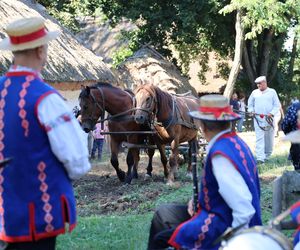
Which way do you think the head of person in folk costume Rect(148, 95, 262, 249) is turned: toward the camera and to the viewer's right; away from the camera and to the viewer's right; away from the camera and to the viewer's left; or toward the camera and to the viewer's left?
away from the camera and to the viewer's left

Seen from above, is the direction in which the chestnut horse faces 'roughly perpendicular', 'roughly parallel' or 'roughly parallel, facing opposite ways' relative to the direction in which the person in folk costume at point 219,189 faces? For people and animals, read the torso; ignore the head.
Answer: roughly perpendicular

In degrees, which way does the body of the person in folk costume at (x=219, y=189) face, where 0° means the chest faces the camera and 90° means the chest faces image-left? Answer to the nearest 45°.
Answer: approximately 135°

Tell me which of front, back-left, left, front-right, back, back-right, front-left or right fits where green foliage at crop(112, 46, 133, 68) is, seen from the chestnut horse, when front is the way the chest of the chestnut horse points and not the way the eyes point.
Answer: back-right

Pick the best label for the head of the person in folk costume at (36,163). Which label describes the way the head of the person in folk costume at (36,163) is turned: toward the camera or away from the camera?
away from the camera

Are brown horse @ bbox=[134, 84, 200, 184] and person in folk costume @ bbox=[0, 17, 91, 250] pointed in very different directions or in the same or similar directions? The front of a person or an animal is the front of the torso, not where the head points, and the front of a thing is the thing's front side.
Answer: very different directions

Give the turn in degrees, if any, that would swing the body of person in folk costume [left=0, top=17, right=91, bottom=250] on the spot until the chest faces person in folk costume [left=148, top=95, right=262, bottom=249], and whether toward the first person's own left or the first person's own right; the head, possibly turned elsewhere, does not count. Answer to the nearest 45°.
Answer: approximately 45° to the first person's own right

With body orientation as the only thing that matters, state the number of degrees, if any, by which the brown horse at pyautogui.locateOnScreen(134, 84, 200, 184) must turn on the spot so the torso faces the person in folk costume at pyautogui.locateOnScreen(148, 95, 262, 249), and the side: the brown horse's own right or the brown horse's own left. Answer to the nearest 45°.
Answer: approximately 45° to the brown horse's own left

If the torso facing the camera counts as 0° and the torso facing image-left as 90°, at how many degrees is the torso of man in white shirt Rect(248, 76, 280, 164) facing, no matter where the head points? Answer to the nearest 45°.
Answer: approximately 0°

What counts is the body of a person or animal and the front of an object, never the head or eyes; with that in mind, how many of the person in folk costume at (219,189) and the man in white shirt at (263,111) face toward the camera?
1

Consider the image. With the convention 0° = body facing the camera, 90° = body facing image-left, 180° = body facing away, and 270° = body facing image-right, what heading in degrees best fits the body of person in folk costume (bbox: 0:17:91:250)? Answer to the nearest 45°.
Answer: approximately 225°

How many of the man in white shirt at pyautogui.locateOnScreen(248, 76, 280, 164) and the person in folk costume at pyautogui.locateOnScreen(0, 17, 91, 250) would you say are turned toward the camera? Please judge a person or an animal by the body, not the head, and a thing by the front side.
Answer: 1

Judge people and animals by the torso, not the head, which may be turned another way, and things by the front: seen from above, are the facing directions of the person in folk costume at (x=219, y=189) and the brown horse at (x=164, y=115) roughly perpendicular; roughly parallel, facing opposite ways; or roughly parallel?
roughly perpendicular

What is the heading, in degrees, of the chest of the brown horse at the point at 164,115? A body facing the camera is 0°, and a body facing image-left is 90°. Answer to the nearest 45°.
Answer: approximately 45°
